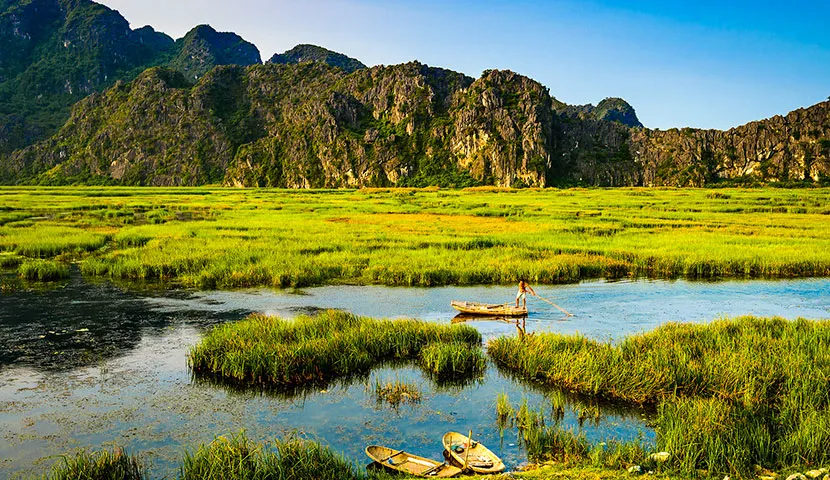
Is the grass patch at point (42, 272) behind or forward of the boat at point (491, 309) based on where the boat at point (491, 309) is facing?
forward

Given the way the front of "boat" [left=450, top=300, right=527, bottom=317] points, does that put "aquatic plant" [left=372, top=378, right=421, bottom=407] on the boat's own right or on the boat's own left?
on the boat's own left

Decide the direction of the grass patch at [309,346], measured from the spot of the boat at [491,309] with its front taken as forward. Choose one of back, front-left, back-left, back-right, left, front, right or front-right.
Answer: front-left

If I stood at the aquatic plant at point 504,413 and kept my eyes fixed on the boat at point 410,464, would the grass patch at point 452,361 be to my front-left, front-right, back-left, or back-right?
back-right

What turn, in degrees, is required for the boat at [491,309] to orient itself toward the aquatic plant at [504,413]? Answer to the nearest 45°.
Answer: approximately 90° to its left

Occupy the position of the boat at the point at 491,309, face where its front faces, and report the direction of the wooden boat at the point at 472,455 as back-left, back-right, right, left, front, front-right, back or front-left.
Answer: left

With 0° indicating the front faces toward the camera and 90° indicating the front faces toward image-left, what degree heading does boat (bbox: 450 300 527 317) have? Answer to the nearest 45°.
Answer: approximately 90°

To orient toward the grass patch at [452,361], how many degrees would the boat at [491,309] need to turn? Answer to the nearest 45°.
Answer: approximately 90° to its left
